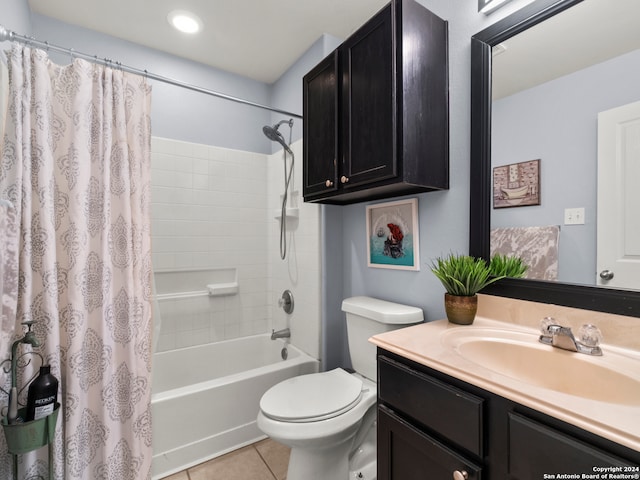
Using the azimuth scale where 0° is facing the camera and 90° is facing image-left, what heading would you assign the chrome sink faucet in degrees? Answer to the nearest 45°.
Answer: approximately 45°

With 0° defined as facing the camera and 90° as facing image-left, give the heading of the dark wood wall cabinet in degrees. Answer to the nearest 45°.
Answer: approximately 45°

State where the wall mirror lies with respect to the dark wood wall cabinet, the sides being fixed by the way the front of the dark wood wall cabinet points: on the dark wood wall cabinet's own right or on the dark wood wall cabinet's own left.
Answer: on the dark wood wall cabinet's own left

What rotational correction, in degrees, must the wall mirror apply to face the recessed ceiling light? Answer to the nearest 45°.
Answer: approximately 45° to its right

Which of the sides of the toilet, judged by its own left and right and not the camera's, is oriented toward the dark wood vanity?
left

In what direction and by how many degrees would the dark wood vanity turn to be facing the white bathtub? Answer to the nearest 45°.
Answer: approximately 45° to its right
